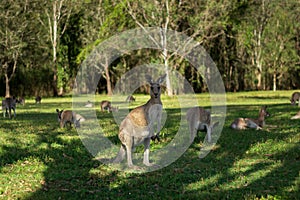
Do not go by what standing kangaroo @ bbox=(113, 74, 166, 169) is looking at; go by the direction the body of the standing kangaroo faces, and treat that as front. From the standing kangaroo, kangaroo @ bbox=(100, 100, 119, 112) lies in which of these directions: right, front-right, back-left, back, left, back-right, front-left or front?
back-left

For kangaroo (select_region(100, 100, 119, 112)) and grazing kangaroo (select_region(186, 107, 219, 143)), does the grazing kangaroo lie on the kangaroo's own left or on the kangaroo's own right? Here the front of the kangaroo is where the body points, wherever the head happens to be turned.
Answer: on the kangaroo's own left

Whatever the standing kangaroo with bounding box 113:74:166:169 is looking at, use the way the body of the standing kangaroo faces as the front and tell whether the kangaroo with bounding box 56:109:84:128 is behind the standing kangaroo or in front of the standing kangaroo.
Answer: behind

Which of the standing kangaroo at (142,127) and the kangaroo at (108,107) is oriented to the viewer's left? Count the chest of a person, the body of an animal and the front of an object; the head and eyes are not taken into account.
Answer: the kangaroo

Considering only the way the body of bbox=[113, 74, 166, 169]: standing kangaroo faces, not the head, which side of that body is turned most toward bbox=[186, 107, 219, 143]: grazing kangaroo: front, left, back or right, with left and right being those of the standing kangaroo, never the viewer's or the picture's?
left

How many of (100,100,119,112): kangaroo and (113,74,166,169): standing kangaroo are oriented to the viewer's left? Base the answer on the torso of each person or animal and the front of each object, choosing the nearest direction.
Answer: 1

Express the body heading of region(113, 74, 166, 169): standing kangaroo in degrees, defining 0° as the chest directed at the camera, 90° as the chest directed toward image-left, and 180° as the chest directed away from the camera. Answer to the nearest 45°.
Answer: approximately 315°
